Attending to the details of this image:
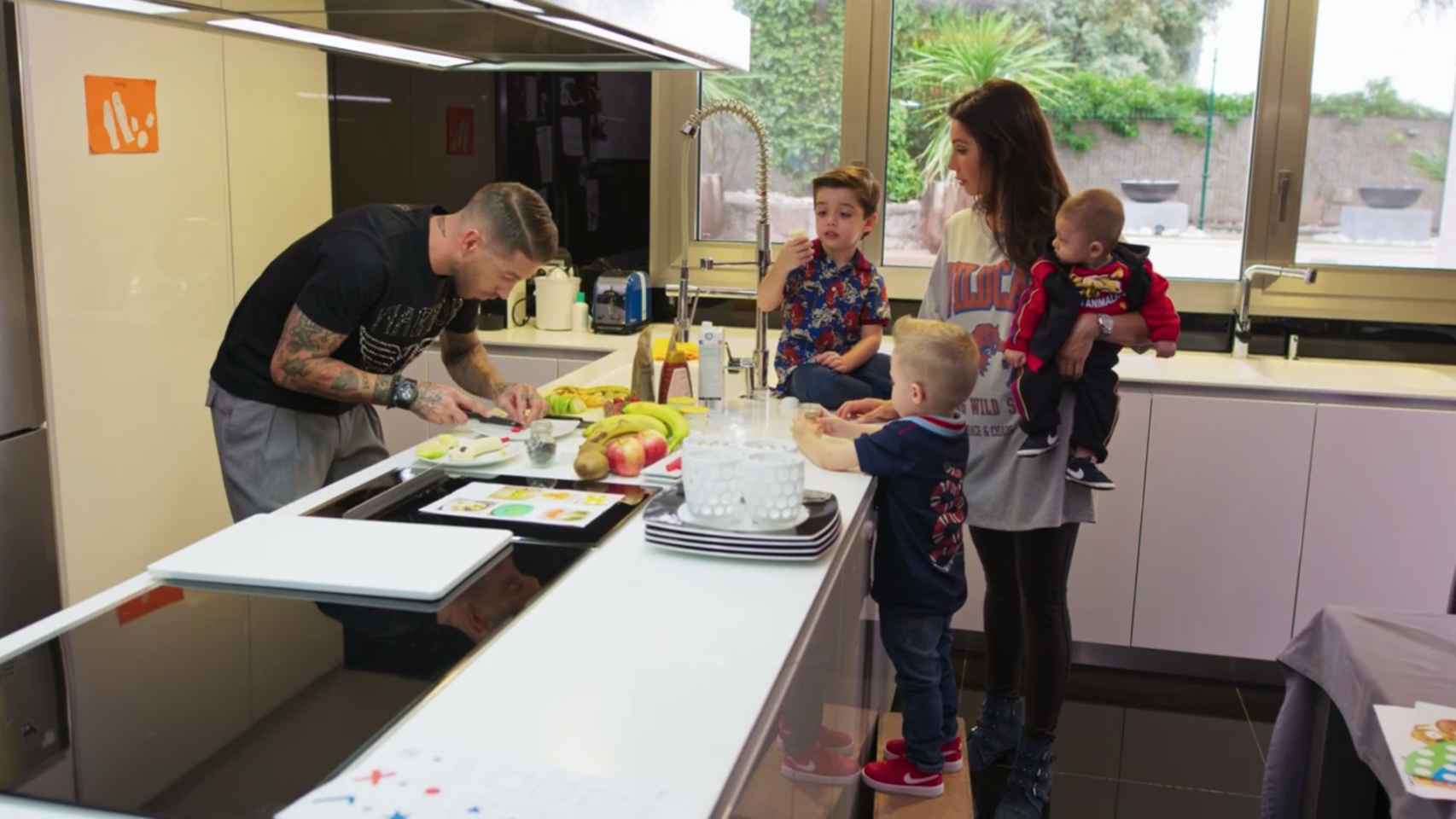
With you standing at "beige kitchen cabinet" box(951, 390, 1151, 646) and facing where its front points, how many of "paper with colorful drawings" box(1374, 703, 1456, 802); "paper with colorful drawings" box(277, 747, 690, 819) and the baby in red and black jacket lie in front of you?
3

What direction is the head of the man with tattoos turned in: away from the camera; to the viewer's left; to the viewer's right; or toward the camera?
to the viewer's right

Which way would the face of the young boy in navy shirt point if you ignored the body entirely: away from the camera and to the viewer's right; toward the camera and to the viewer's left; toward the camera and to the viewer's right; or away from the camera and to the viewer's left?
away from the camera and to the viewer's left

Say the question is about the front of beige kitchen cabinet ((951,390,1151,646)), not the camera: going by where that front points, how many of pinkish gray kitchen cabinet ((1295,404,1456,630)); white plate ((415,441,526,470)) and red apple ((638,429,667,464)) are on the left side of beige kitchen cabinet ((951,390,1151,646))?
1

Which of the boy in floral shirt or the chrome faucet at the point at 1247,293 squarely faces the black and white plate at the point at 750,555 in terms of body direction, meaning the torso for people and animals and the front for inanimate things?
the boy in floral shirt

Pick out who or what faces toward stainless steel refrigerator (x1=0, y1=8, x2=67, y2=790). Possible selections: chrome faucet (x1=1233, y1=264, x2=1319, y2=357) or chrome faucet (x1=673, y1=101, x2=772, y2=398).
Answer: chrome faucet (x1=673, y1=101, x2=772, y2=398)

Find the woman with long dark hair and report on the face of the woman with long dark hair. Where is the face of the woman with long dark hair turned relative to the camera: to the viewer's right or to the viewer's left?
to the viewer's left

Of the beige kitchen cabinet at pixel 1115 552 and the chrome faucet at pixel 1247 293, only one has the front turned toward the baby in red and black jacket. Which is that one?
the beige kitchen cabinet

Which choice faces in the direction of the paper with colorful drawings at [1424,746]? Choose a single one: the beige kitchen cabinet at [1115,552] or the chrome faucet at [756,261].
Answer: the beige kitchen cabinet

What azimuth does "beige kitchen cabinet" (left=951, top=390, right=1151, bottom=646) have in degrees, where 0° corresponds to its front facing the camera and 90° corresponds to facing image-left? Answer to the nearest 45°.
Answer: approximately 0°

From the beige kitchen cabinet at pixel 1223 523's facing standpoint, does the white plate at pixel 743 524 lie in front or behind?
in front

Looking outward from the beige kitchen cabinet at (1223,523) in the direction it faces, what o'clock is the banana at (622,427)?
The banana is roughly at 1 o'clock from the beige kitchen cabinet.
